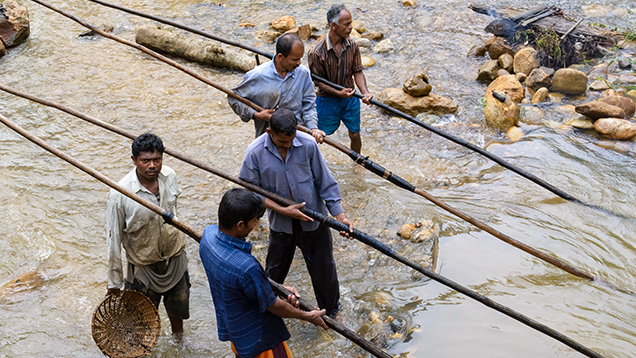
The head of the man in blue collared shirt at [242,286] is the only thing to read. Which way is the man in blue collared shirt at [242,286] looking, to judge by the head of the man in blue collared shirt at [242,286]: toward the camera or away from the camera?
away from the camera

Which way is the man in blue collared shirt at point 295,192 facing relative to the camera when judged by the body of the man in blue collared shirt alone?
toward the camera

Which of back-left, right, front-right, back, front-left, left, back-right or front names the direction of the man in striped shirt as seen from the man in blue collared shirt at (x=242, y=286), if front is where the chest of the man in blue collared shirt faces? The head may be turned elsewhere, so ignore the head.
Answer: front-left

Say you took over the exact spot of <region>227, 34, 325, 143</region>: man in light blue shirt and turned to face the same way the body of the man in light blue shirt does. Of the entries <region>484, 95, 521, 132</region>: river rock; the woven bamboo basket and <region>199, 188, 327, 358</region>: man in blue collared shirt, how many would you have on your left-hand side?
1

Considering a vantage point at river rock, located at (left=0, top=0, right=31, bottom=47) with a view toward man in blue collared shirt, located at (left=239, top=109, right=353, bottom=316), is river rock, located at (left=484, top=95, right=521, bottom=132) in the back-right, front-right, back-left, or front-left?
front-left

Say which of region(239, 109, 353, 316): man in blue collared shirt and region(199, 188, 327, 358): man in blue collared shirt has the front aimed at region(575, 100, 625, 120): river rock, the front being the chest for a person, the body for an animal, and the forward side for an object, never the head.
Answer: region(199, 188, 327, 358): man in blue collared shirt

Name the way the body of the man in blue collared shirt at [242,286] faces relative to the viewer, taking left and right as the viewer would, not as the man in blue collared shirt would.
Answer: facing away from the viewer and to the right of the viewer

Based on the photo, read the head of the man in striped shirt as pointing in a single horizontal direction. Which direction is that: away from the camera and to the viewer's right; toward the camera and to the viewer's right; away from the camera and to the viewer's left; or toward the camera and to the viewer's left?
toward the camera and to the viewer's right

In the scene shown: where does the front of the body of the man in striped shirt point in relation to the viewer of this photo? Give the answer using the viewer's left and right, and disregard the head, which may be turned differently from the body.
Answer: facing the viewer and to the right of the viewer

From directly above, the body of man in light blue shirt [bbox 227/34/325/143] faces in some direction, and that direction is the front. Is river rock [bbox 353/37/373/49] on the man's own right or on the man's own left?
on the man's own left

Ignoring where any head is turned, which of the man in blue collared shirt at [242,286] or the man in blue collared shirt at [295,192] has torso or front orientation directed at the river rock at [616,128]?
the man in blue collared shirt at [242,286]

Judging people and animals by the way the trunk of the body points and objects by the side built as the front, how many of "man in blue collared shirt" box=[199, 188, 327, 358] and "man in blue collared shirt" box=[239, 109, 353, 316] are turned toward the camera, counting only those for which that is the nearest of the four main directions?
1

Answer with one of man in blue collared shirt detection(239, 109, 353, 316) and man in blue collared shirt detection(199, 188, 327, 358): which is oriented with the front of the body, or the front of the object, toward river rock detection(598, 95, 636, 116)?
man in blue collared shirt detection(199, 188, 327, 358)

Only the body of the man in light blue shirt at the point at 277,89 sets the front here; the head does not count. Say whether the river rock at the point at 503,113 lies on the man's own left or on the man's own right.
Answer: on the man's own left

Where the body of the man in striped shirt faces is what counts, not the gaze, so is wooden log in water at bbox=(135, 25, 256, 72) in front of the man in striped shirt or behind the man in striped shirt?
behind

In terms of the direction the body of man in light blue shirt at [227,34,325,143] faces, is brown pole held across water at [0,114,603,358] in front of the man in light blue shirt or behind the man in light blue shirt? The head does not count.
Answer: in front
